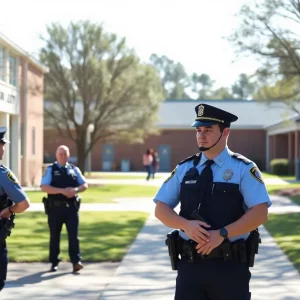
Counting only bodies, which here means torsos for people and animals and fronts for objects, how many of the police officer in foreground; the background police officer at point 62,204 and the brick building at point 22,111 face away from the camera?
0

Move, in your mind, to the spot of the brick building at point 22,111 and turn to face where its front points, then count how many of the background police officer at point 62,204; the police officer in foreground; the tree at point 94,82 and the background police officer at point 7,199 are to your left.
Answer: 1

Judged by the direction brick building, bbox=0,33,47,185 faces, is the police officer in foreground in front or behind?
in front

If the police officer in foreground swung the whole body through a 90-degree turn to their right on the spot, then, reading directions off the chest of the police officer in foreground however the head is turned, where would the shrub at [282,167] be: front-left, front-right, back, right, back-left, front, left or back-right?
front-right

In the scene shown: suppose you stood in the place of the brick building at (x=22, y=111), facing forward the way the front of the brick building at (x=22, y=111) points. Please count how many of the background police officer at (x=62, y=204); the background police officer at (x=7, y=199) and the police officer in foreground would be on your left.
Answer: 0

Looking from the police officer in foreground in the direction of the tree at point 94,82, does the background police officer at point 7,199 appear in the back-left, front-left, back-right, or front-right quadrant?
front-left

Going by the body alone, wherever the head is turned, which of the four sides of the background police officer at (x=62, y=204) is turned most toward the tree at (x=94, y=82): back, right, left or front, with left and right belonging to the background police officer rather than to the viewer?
back

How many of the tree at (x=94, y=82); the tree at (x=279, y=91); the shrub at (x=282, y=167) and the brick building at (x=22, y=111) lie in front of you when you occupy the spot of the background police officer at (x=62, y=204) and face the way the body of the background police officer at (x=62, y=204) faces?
0

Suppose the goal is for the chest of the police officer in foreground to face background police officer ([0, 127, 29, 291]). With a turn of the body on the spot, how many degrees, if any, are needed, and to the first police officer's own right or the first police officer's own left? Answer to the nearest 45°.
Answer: approximately 90° to the first police officer's own right

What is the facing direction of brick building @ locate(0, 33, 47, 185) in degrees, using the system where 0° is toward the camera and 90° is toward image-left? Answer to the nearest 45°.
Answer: approximately 315°

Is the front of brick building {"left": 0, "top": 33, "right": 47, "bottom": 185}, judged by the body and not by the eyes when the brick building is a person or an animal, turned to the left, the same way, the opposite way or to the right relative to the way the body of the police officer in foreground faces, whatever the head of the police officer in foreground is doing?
to the left

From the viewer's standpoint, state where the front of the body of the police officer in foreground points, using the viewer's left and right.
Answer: facing the viewer and to the left of the viewer

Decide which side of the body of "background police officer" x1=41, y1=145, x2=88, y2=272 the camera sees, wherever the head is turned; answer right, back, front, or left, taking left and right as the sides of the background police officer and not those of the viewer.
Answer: front

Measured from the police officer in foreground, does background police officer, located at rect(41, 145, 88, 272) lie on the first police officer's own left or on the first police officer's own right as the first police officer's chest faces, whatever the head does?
on the first police officer's own right

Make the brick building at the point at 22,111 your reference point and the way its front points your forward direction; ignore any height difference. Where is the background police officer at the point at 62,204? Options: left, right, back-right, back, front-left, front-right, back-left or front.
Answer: front-right

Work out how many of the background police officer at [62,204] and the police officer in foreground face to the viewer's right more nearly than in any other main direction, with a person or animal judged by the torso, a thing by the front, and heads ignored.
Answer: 0

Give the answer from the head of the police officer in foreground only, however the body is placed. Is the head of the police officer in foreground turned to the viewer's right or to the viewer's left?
to the viewer's left
